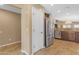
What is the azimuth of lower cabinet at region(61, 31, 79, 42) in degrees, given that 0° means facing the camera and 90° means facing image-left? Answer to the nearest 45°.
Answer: approximately 45°

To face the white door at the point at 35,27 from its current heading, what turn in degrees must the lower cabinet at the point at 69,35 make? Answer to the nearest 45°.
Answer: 0° — it already faces it
